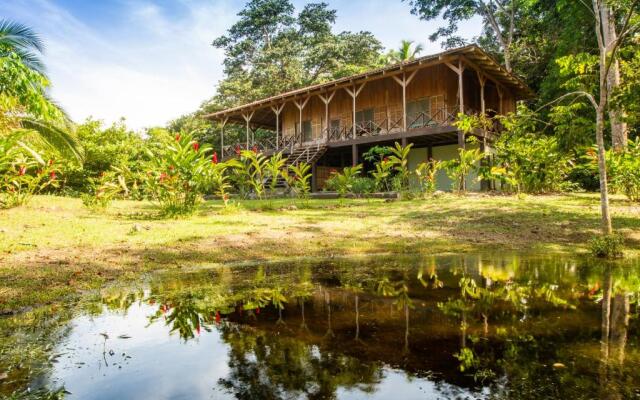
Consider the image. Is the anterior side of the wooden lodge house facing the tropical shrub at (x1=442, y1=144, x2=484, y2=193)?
no

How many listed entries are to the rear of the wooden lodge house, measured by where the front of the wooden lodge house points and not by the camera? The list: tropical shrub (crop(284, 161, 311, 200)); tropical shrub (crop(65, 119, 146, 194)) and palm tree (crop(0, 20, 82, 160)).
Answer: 0

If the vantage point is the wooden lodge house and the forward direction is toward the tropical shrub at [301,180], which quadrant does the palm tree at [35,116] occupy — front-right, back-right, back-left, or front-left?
front-right

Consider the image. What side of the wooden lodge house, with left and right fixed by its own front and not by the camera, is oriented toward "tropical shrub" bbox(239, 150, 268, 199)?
front

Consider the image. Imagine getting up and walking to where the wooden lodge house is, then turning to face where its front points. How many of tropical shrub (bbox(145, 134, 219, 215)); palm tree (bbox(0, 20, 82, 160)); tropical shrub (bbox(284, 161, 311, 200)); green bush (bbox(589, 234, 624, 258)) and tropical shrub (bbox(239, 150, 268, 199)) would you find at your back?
0

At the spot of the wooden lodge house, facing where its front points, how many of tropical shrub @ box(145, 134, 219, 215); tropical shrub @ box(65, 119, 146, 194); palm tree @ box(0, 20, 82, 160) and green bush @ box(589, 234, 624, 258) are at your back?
0

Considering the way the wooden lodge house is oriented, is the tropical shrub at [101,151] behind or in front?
in front

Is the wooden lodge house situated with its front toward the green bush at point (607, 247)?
no

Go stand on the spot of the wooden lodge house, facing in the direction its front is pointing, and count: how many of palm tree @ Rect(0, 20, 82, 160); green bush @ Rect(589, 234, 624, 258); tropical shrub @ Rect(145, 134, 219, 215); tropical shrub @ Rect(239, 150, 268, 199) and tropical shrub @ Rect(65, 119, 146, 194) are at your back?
0

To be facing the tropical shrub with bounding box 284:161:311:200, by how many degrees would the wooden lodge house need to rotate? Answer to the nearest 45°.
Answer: approximately 45° to its left

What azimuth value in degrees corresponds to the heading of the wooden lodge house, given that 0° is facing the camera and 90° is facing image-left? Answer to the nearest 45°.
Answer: approximately 45°

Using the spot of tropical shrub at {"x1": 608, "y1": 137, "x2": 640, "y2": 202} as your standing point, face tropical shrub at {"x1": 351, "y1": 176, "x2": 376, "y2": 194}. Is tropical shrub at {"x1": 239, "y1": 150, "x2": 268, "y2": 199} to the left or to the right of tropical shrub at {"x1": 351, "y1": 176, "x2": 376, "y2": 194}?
left

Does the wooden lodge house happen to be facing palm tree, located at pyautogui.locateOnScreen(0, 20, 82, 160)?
yes

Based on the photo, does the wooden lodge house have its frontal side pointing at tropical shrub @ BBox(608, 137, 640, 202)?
no

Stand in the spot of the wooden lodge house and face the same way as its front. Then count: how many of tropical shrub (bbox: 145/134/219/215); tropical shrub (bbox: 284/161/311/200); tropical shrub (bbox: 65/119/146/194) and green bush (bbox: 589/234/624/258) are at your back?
0

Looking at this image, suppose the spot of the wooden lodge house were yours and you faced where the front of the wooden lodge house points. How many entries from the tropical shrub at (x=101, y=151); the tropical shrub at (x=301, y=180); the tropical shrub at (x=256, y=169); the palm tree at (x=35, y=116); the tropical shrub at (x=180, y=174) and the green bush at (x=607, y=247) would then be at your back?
0
